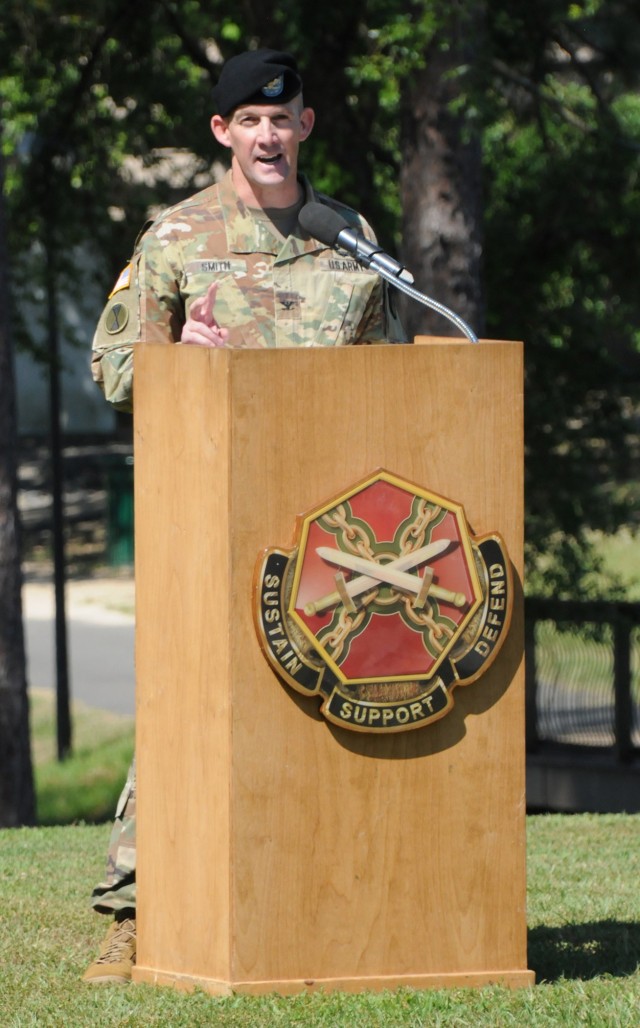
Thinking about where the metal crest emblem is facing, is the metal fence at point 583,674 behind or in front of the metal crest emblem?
behind

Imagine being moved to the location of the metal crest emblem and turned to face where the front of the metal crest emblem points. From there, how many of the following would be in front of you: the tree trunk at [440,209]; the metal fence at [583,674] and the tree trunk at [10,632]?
0

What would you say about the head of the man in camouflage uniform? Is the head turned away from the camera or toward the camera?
toward the camera

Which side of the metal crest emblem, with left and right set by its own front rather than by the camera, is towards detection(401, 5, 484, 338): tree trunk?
back

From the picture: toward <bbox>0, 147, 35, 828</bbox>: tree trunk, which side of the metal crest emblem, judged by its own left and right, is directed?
back

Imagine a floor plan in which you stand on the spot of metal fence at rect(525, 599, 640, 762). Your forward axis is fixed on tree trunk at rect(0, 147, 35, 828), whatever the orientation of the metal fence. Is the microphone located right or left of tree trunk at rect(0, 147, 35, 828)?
left

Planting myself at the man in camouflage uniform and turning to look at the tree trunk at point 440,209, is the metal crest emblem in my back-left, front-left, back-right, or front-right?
back-right

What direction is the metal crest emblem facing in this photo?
toward the camera
